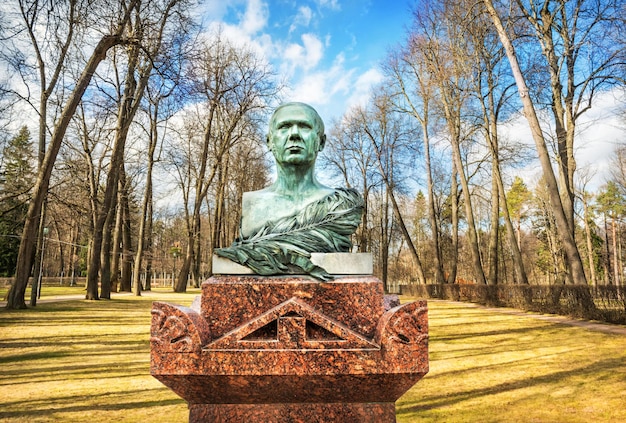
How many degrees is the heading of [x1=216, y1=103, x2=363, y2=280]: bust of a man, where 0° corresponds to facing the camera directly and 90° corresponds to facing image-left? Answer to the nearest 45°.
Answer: approximately 0°

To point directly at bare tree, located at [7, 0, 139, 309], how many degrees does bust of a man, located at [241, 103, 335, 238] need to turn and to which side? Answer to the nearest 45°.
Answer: approximately 135° to its right
